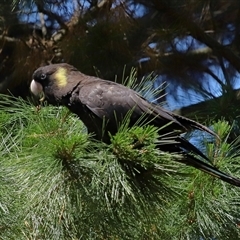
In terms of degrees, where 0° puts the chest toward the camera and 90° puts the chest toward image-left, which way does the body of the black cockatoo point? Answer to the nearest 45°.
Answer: approximately 90°
